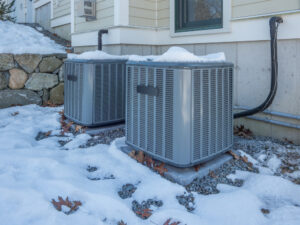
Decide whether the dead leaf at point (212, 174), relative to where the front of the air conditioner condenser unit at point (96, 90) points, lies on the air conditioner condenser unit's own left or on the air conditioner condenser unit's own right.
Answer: on the air conditioner condenser unit's own left

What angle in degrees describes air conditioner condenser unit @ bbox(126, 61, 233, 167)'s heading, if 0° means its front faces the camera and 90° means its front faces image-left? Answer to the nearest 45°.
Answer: approximately 45°

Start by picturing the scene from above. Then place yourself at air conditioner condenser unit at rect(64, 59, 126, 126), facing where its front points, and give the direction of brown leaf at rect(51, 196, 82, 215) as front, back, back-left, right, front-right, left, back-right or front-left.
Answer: front-left

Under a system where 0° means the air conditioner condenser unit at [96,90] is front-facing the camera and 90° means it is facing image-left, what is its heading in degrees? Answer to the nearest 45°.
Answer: approximately 45°

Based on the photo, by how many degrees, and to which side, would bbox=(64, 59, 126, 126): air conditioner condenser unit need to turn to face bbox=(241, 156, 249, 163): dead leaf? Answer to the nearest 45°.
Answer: approximately 90° to its left

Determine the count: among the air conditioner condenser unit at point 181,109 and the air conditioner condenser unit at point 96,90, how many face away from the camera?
0

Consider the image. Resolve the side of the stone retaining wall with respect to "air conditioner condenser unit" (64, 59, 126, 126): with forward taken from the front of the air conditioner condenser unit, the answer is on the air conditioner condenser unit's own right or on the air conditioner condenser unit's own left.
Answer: on the air conditioner condenser unit's own right

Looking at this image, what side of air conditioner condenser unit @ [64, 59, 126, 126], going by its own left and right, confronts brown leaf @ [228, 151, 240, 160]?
left

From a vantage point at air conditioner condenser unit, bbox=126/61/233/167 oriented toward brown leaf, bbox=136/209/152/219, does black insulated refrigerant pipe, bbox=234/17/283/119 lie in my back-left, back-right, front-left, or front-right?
back-left
